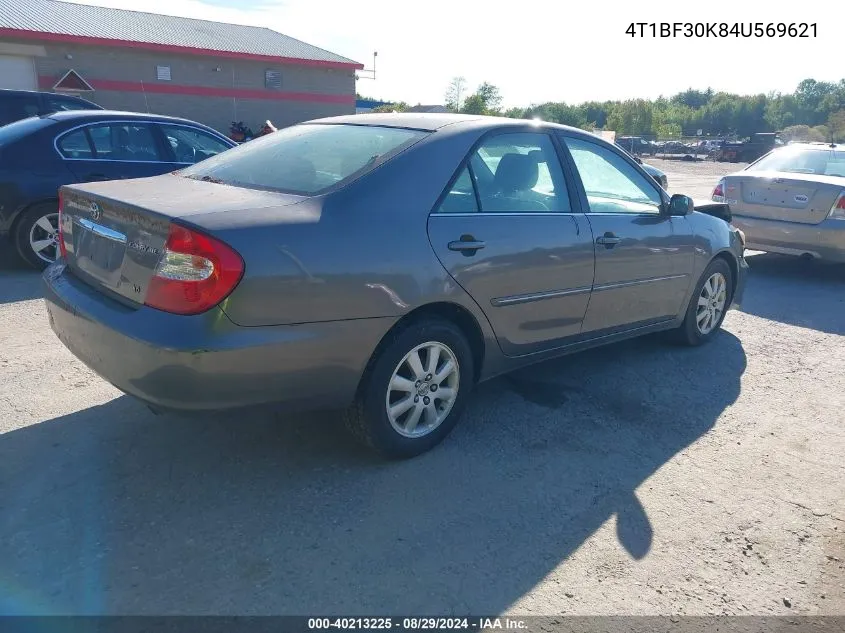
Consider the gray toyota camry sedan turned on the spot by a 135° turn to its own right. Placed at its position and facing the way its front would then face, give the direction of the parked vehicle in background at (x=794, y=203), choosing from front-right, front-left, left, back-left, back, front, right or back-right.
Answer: back-left

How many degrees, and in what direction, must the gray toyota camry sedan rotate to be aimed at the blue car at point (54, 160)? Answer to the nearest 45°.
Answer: approximately 90° to its left

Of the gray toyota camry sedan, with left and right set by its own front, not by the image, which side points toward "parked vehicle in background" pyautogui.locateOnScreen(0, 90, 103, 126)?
left

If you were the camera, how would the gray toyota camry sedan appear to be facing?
facing away from the viewer and to the right of the viewer

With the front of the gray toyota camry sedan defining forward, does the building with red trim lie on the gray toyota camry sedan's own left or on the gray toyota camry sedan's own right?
on the gray toyota camry sedan's own left
